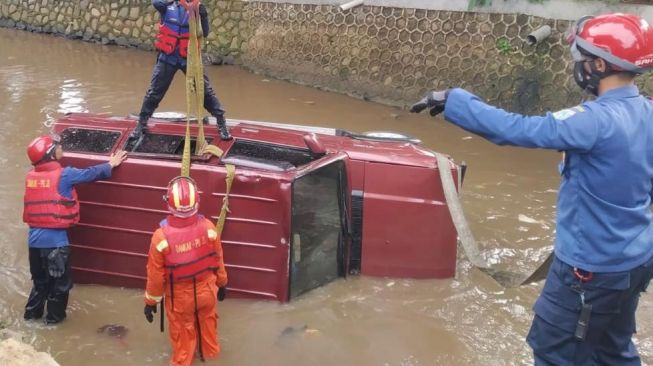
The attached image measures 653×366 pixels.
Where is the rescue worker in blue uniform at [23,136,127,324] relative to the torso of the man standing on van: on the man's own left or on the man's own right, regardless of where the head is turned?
on the man's own right

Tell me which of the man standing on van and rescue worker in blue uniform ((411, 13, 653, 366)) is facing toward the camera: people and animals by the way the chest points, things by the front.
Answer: the man standing on van

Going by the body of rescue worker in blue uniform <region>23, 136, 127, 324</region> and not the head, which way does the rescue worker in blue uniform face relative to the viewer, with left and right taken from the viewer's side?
facing away from the viewer and to the right of the viewer

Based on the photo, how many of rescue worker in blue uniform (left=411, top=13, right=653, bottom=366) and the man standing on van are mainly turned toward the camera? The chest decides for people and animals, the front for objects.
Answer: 1

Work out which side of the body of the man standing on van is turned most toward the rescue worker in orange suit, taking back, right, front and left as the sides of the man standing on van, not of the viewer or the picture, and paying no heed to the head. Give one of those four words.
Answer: front

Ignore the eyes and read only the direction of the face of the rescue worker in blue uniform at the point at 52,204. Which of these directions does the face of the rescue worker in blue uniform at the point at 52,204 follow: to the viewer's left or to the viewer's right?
to the viewer's right

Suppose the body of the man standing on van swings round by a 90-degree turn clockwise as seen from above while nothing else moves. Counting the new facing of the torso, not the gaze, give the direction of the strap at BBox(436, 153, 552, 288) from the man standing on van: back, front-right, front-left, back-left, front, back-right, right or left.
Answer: back-left

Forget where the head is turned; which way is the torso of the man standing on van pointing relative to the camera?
toward the camera

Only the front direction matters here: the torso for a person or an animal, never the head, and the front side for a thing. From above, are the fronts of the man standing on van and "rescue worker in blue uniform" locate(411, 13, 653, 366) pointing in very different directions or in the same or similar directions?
very different directions

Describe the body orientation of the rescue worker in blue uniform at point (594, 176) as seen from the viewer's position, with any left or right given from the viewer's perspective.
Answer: facing away from the viewer and to the left of the viewer

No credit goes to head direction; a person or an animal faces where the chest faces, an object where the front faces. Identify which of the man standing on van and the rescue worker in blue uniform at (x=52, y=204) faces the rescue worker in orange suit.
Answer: the man standing on van

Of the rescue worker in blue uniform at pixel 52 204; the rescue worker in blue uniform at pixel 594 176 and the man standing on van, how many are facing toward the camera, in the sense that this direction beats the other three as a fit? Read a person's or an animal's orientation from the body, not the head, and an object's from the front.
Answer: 1

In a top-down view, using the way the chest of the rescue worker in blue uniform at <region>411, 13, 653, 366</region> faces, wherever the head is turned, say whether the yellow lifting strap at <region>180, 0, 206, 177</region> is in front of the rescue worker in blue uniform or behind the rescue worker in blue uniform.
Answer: in front

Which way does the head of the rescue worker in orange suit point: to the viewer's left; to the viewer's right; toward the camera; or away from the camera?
away from the camera

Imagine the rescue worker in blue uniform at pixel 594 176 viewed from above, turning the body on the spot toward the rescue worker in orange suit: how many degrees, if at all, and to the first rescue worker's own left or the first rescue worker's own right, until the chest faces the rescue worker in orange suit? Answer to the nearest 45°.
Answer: approximately 45° to the first rescue worker's own left

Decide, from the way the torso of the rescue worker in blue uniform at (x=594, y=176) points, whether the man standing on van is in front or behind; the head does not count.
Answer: in front
